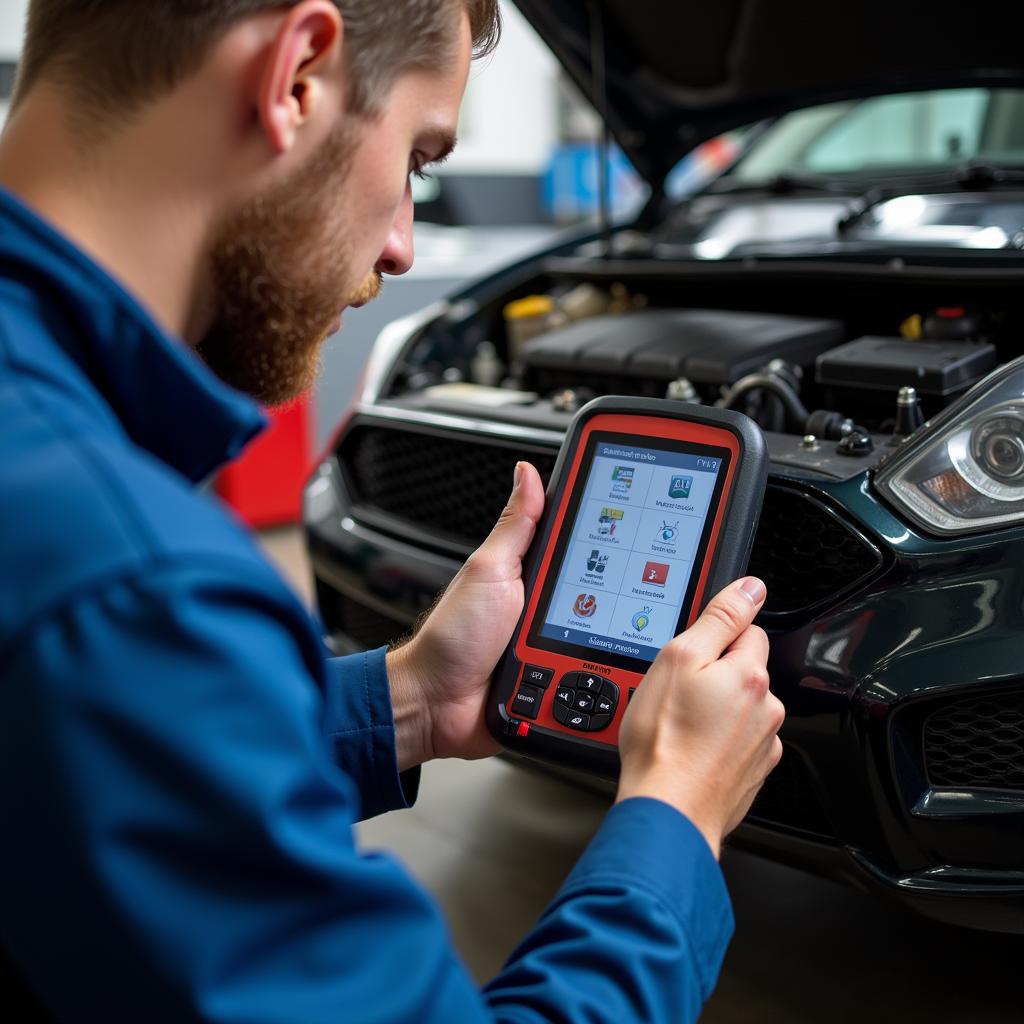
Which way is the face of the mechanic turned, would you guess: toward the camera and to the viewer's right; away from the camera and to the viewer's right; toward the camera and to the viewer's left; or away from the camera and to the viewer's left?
away from the camera and to the viewer's right

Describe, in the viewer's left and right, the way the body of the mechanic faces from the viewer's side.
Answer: facing away from the viewer and to the right of the viewer

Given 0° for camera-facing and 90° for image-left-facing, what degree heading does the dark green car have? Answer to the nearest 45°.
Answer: approximately 45°

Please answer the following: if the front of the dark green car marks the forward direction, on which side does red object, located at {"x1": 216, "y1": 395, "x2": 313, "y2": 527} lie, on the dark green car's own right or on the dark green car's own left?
on the dark green car's own right

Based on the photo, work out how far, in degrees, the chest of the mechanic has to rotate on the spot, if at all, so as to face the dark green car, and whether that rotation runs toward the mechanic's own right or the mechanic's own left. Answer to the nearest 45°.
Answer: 0° — they already face it

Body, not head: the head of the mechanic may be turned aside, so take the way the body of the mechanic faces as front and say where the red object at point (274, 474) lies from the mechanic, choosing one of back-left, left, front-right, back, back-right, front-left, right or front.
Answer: front-left

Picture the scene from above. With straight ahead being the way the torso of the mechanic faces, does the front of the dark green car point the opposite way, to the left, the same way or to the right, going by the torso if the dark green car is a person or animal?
the opposite way

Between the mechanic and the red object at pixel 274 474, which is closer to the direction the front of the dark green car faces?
the mechanic
